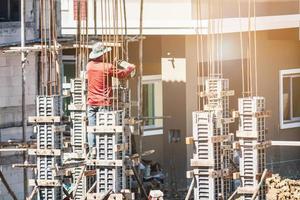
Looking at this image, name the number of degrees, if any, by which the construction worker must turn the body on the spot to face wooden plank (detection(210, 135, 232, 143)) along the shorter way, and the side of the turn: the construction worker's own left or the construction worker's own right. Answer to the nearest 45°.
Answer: approximately 90° to the construction worker's own right

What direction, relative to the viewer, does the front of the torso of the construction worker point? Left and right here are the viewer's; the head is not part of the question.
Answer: facing away from the viewer and to the right of the viewer

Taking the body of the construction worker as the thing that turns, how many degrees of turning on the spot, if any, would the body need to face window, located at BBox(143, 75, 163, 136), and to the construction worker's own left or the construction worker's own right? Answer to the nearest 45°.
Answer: approximately 45° to the construction worker's own left

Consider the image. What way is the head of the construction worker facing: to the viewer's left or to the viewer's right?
to the viewer's right

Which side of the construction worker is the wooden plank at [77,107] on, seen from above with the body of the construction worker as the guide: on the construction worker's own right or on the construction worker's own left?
on the construction worker's own left
